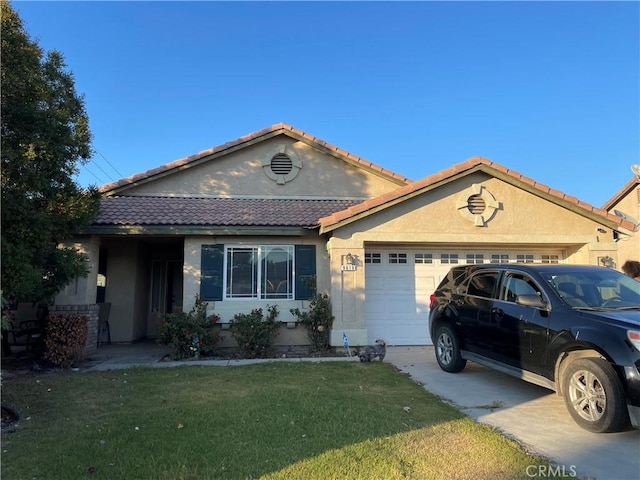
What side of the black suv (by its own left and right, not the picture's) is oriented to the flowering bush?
back

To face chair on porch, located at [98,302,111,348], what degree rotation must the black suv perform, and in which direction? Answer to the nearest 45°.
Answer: approximately 135° to its right

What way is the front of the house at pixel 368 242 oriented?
toward the camera

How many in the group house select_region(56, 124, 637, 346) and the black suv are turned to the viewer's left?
0

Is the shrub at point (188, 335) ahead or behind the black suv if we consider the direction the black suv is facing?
behind

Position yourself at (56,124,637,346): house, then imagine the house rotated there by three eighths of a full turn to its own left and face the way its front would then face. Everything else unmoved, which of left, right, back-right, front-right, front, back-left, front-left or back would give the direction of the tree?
back

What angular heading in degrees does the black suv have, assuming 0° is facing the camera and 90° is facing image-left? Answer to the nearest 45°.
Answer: approximately 315°

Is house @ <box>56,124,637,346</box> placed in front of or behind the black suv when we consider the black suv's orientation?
behind

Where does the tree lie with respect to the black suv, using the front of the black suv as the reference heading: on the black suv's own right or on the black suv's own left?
on the black suv's own right

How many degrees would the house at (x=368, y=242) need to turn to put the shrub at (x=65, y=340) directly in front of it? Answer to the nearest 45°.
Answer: approximately 90° to its right
